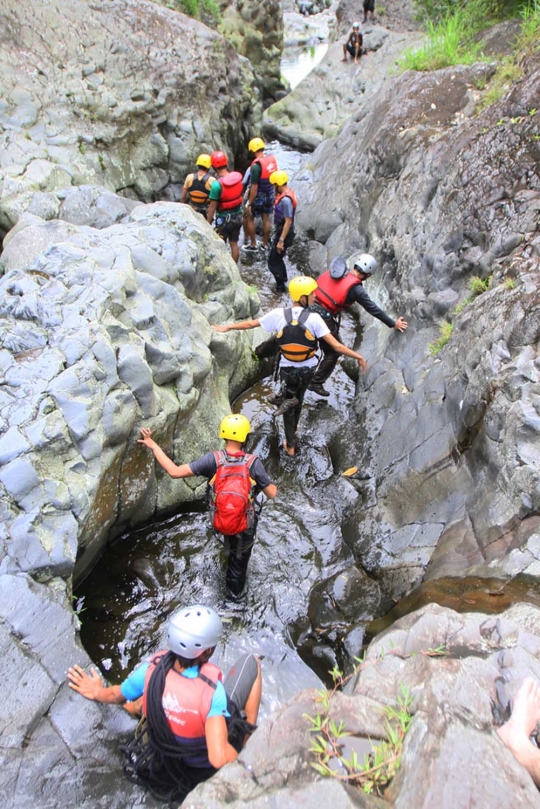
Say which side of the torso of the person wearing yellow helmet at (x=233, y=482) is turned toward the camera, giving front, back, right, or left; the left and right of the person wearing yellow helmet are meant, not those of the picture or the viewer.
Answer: back

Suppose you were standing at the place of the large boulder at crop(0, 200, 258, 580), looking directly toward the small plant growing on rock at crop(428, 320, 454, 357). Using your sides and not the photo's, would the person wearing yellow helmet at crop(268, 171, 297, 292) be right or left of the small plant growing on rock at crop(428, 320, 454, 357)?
left

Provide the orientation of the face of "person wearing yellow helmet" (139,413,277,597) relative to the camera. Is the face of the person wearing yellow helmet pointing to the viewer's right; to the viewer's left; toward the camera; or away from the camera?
away from the camera

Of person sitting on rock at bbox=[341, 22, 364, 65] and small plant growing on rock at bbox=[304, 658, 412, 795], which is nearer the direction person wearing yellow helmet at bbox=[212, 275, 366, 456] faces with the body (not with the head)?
the person sitting on rock

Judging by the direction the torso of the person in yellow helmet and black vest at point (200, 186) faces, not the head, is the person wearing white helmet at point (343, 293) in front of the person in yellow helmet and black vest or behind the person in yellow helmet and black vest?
behind

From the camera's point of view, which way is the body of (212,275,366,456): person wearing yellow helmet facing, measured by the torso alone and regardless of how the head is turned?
away from the camera

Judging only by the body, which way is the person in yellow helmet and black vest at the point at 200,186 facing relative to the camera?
away from the camera
